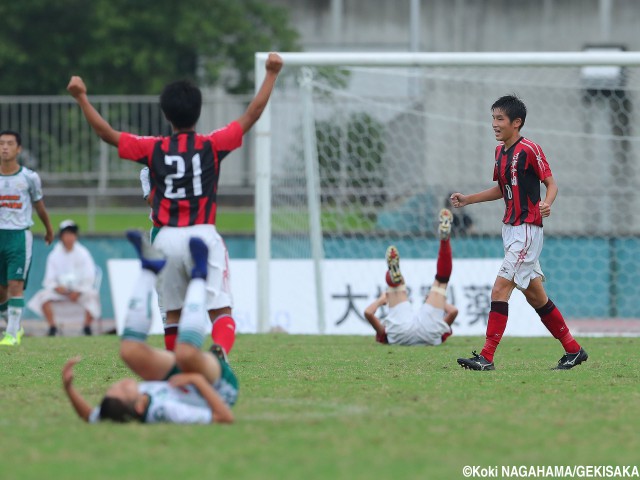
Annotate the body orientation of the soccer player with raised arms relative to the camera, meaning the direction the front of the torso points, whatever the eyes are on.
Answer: away from the camera

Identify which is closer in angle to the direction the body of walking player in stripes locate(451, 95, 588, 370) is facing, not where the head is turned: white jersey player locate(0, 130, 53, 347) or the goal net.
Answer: the white jersey player

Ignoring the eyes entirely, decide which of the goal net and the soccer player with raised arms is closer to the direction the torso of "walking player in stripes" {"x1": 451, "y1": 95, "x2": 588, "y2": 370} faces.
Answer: the soccer player with raised arms

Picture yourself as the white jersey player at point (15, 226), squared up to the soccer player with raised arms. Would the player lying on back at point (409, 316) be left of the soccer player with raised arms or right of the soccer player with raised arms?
left

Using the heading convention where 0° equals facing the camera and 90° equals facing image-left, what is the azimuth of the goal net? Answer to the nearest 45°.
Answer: approximately 0°

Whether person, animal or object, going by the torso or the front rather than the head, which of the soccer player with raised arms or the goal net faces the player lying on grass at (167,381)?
the goal net

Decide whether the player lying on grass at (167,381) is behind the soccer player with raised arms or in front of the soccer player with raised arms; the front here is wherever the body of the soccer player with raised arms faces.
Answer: behind

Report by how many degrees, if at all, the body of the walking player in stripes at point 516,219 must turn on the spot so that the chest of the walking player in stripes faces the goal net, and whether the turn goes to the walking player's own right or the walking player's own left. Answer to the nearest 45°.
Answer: approximately 135° to the walking player's own right

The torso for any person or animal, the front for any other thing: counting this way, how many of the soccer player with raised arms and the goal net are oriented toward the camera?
1

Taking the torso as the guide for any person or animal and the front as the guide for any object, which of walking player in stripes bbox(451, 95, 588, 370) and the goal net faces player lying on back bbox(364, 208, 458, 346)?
the goal net

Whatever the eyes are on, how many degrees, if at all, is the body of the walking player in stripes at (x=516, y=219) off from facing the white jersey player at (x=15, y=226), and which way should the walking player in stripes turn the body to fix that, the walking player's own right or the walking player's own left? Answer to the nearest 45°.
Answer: approximately 90° to the walking player's own right

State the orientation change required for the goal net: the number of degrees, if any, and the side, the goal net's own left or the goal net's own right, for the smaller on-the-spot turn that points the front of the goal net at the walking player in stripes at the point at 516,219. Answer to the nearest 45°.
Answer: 0° — it already faces them

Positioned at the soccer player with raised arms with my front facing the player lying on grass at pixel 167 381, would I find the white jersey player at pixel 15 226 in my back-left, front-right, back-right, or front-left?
back-right
